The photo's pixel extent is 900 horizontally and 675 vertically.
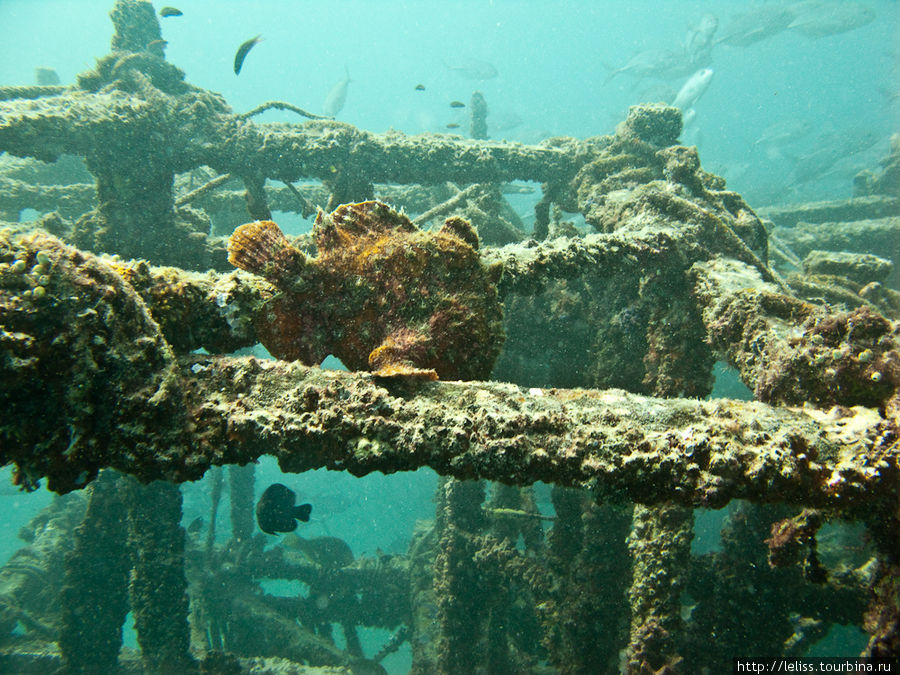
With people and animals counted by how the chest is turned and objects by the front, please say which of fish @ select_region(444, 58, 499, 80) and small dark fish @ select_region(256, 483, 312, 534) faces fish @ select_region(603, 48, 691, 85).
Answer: fish @ select_region(444, 58, 499, 80)

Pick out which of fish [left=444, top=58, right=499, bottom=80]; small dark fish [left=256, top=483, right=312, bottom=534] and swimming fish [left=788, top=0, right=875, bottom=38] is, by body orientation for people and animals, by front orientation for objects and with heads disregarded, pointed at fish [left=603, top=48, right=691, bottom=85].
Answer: fish [left=444, top=58, right=499, bottom=80]

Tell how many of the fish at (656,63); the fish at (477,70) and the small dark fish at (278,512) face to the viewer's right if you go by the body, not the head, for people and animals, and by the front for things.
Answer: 2

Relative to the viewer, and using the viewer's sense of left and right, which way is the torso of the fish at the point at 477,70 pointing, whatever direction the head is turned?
facing to the right of the viewer

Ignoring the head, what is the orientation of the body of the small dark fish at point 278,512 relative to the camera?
to the viewer's left

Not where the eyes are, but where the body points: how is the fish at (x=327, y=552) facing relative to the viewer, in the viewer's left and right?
facing to the right of the viewer
